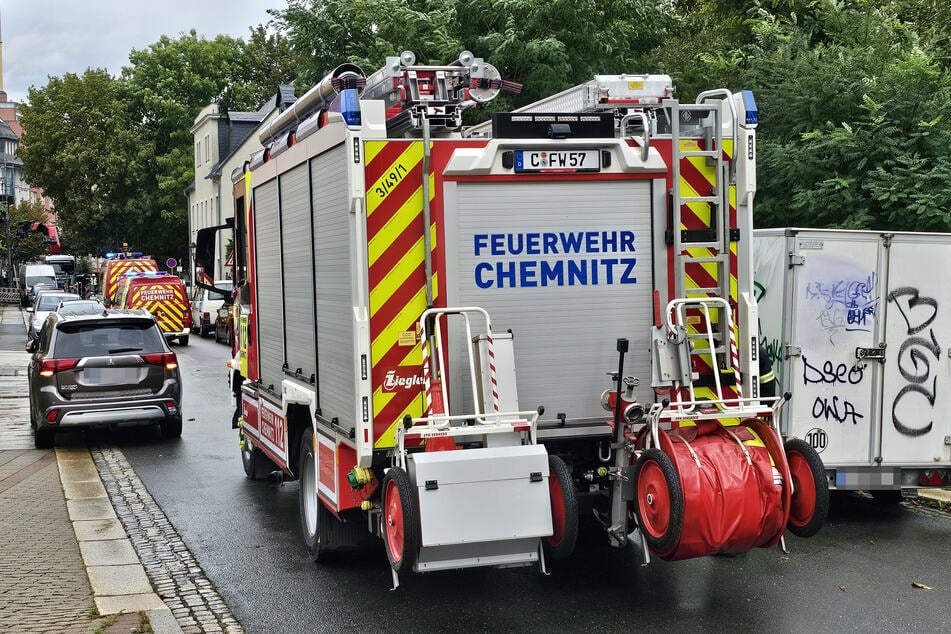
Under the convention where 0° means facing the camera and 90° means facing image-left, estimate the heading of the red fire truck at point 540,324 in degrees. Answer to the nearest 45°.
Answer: approximately 135°

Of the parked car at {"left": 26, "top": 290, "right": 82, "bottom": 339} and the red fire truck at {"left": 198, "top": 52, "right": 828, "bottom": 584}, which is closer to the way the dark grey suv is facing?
the parked car

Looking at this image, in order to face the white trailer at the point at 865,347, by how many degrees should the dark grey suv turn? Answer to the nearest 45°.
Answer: approximately 135° to its right

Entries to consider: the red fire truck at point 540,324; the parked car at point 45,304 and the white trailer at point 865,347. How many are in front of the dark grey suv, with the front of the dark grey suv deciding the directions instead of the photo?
1

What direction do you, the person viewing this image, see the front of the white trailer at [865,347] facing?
facing away from the viewer and to the left of the viewer

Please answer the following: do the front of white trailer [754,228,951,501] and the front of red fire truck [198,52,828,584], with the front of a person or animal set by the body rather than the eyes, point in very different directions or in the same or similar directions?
same or similar directions

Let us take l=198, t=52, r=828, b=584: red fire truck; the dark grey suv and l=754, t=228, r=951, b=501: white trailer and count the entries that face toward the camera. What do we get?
0

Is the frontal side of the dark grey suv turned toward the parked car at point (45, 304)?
yes

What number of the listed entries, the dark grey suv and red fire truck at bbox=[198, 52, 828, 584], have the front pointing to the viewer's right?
0

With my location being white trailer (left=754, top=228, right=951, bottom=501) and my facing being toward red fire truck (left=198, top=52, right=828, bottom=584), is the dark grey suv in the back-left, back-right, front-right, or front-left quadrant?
front-right

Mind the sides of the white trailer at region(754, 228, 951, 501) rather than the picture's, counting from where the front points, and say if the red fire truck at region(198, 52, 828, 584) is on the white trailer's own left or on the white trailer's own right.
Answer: on the white trailer's own left

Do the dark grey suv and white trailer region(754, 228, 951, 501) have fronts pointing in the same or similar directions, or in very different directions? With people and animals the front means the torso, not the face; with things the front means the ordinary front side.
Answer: same or similar directions

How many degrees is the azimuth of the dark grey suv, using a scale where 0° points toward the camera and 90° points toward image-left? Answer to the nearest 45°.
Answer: approximately 180°
